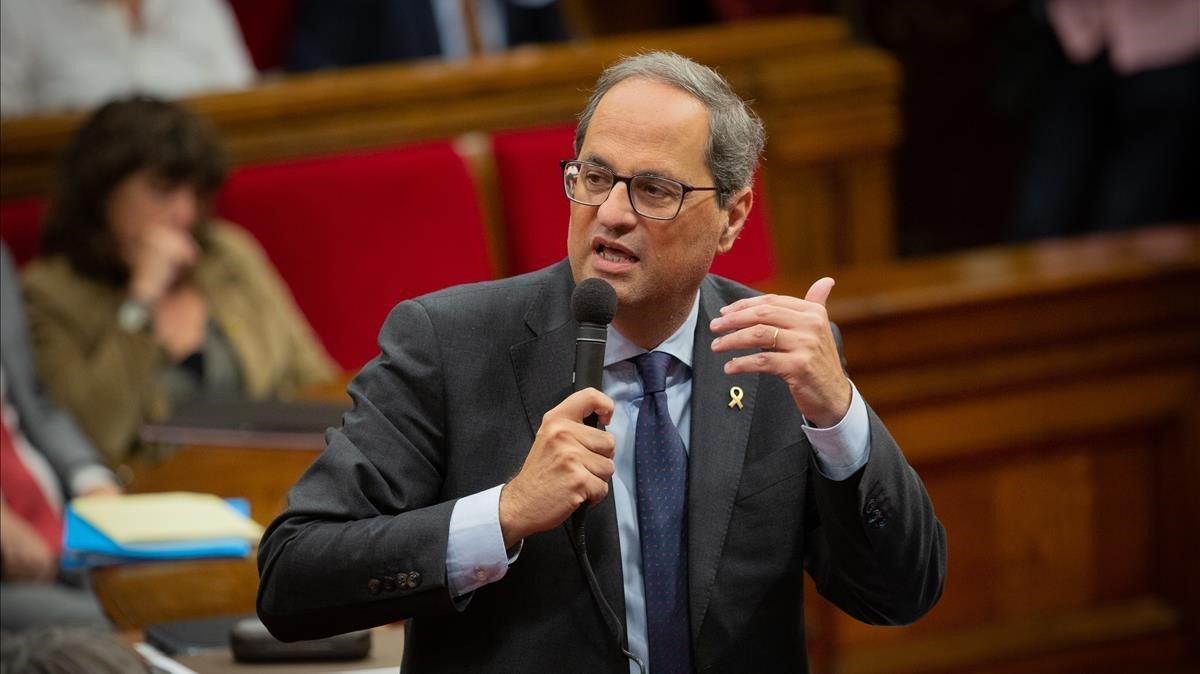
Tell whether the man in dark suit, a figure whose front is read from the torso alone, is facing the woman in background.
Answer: no

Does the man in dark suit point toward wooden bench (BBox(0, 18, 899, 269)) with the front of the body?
no

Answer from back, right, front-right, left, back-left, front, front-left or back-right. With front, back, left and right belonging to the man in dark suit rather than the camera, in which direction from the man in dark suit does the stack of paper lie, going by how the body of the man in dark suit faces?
back-right

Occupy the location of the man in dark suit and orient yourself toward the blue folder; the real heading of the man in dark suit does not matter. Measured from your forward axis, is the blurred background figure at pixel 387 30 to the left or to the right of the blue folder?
right

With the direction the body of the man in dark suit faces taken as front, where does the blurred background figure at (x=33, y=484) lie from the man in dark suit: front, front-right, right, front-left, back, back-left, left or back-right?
back-right

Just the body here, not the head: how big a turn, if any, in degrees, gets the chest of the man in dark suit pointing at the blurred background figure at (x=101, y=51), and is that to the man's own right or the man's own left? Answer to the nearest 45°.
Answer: approximately 135° to the man's own right

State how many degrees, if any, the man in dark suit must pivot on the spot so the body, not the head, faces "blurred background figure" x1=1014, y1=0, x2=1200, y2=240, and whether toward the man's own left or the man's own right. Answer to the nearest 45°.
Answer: approximately 135° to the man's own left

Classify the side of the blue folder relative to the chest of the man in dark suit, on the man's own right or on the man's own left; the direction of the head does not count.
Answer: on the man's own right

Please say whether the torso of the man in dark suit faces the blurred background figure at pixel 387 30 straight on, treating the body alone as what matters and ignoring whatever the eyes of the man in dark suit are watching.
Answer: no

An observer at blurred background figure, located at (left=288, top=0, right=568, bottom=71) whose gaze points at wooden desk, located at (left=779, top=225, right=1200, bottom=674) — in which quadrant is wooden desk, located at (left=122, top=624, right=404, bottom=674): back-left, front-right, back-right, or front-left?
front-right

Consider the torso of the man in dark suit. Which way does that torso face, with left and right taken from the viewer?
facing the viewer

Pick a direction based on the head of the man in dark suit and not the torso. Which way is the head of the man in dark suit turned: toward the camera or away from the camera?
toward the camera
